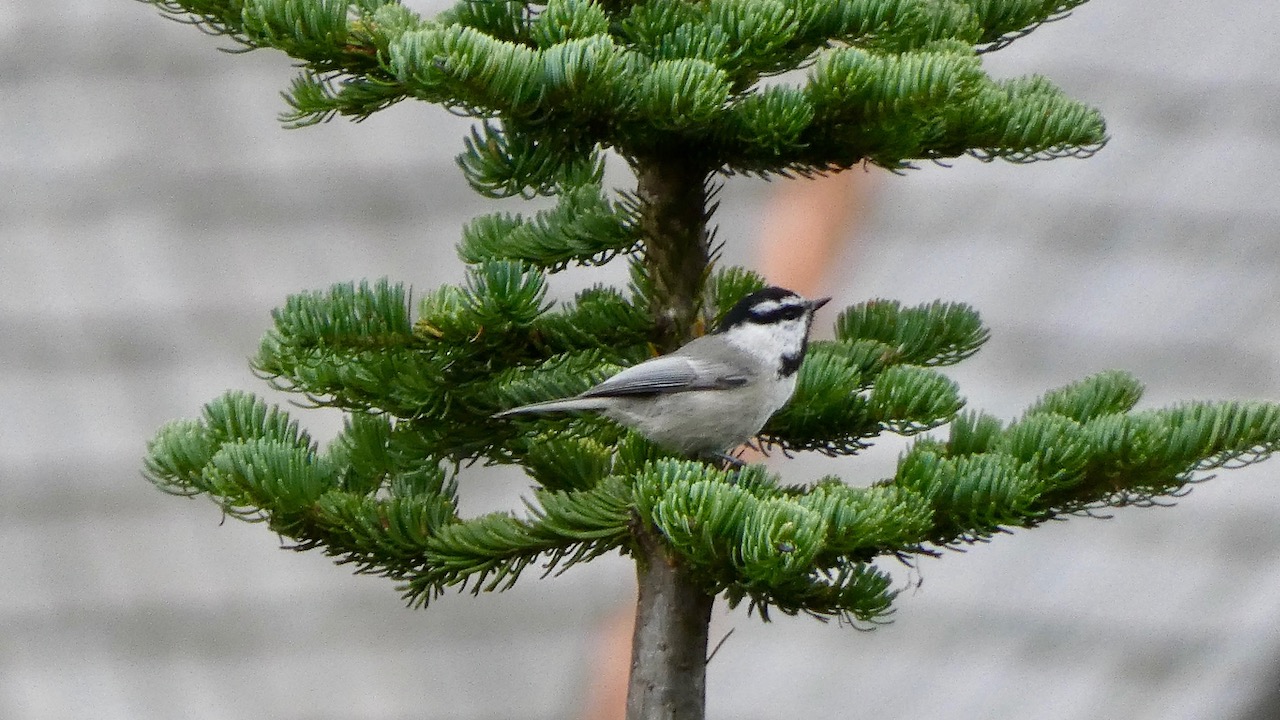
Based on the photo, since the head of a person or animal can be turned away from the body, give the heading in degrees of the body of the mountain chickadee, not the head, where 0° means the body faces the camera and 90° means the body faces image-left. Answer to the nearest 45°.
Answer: approximately 270°
